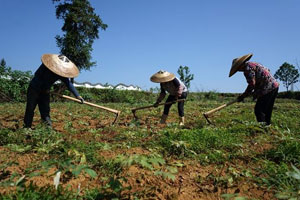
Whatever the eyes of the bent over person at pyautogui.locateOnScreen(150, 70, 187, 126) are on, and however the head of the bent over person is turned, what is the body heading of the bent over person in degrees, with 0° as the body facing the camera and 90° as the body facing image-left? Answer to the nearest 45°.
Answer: approximately 45°

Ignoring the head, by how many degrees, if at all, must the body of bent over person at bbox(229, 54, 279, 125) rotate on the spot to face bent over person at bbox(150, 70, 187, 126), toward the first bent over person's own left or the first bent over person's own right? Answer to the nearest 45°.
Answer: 0° — they already face them

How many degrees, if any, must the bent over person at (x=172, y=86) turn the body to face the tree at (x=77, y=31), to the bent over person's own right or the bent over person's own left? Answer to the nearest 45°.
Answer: approximately 90° to the bent over person's own right

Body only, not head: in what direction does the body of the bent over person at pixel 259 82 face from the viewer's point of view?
to the viewer's left

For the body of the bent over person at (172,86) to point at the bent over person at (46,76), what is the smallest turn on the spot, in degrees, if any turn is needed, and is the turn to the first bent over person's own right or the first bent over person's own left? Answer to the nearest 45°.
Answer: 0° — they already face them

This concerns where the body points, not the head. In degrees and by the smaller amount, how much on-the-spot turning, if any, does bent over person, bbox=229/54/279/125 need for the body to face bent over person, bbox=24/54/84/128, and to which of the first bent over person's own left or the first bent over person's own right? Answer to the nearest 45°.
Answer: approximately 45° to the first bent over person's own left

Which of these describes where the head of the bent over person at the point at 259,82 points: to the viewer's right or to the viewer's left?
to the viewer's left
